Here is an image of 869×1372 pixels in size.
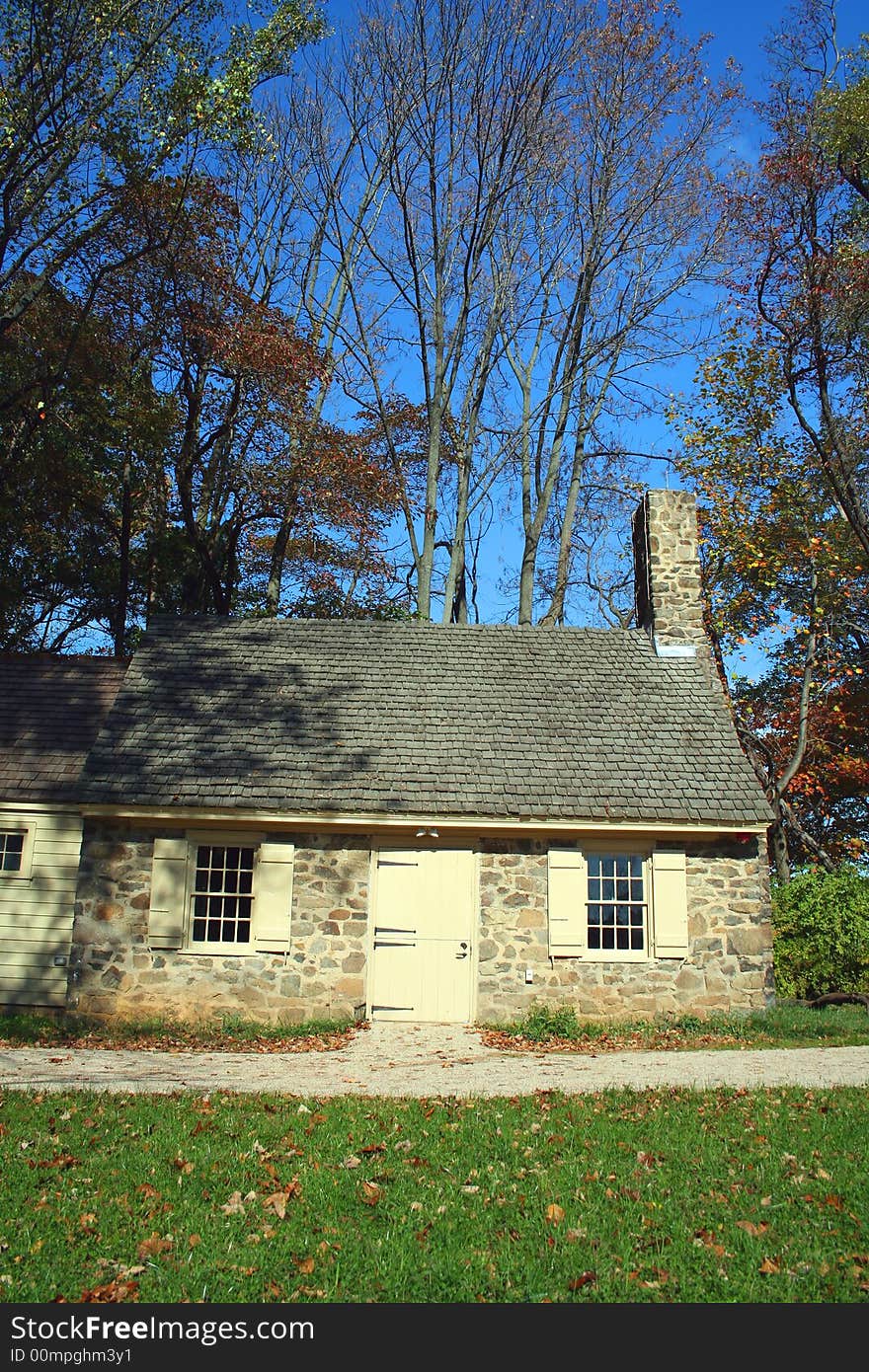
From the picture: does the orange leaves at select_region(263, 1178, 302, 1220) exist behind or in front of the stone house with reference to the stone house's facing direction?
in front

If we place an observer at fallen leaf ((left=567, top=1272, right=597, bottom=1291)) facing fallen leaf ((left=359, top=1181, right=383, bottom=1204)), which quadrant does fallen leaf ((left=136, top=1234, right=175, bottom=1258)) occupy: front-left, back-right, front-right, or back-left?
front-left

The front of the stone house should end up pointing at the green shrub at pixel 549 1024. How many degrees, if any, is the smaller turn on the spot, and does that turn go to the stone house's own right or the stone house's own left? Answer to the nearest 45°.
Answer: approximately 90° to the stone house's own left

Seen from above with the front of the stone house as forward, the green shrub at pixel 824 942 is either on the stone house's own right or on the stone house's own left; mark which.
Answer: on the stone house's own left

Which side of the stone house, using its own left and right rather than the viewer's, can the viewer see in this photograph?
front

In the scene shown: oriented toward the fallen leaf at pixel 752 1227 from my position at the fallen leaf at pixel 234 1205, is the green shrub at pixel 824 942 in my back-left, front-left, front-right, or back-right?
front-left

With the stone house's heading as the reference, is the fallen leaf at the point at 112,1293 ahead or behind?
ahead

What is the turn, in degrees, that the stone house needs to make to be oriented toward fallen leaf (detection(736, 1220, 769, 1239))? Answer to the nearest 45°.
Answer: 0° — it already faces it

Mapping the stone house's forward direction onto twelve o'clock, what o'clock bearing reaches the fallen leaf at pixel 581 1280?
The fallen leaf is roughly at 12 o'clock from the stone house.

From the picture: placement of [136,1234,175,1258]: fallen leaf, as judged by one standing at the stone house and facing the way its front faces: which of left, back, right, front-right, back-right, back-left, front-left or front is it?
front

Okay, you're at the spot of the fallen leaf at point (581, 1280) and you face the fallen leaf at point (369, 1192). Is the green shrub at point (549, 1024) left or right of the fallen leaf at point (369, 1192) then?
right

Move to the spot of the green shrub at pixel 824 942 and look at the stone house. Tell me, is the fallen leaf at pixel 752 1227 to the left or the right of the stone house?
left

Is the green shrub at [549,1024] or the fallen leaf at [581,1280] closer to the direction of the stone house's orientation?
the fallen leaf

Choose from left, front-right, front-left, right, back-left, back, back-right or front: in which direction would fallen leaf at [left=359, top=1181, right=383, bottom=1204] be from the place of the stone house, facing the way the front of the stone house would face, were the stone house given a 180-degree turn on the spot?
back

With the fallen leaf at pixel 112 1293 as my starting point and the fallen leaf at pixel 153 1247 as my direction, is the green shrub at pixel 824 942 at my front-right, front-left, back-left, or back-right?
front-right

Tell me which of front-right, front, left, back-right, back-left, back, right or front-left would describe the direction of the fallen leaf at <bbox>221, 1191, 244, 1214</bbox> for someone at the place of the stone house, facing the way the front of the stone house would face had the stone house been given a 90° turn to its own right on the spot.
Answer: left

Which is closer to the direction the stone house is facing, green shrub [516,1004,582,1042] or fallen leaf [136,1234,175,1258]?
the fallen leaf

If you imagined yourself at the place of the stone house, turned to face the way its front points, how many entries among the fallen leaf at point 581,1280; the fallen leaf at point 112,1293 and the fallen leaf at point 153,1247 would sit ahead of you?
3
